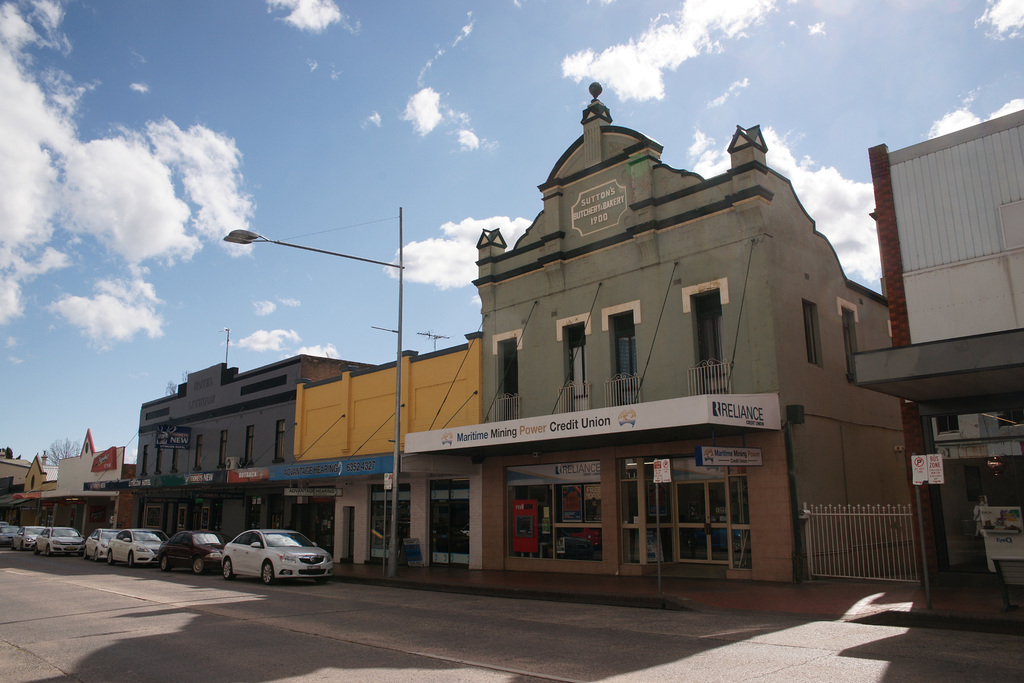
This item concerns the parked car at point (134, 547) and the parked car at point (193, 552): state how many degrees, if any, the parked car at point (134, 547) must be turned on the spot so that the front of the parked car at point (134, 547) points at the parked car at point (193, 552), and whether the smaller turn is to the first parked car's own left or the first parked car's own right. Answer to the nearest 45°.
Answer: approximately 45° to the first parked car's own right

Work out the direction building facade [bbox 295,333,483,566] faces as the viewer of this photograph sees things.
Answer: facing the viewer and to the left of the viewer

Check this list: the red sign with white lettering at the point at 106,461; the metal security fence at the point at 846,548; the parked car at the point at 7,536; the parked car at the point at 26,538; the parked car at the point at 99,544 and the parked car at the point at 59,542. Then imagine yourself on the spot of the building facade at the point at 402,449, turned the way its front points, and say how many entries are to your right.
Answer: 5

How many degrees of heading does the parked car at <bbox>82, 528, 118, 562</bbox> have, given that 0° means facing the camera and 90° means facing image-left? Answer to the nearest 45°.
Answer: approximately 315°

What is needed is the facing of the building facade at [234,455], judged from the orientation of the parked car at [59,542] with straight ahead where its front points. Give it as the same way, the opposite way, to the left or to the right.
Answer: to the right

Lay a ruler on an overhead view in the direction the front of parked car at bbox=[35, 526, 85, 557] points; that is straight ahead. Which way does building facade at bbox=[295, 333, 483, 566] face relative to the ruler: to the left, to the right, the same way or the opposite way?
to the right

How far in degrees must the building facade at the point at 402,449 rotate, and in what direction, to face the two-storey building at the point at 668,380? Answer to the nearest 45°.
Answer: approximately 90° to its left

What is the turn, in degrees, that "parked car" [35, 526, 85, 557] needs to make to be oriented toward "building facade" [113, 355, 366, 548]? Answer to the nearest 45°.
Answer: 0° — it already faces it

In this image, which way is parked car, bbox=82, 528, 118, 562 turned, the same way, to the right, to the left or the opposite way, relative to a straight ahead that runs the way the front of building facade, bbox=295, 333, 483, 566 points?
to the left

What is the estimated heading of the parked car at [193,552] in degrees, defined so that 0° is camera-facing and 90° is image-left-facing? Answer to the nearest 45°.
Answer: approximately 315°

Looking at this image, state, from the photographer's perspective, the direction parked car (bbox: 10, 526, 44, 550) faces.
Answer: facing the viewer and to the right of the viewer

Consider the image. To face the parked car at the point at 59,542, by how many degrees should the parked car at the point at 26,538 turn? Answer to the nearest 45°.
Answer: approximately 45° to its right
